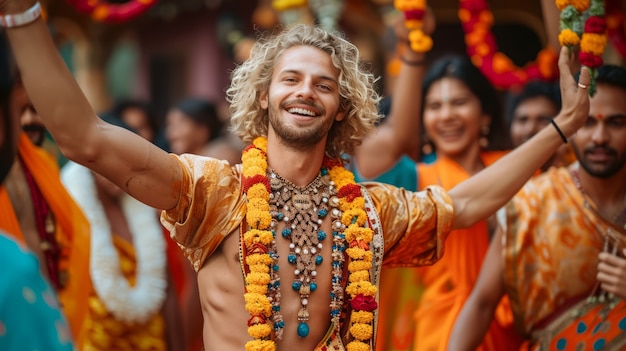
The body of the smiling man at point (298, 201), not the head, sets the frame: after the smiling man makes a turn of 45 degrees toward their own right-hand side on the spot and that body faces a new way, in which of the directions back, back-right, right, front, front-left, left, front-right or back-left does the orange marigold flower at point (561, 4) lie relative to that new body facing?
back

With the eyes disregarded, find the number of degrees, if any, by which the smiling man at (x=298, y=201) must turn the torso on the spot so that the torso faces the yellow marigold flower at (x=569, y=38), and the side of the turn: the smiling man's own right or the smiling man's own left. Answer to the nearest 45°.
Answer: approximately 135° to the smiling man's own left

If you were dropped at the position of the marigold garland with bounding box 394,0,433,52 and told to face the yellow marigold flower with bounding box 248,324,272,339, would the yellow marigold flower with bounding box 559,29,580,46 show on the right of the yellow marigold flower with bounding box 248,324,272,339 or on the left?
left

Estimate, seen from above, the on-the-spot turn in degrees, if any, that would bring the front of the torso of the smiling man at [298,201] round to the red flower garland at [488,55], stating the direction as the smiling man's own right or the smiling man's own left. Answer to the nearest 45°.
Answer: approximately 180°

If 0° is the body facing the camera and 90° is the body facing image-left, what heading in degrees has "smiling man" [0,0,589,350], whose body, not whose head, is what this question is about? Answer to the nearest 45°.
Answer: approximately 0°

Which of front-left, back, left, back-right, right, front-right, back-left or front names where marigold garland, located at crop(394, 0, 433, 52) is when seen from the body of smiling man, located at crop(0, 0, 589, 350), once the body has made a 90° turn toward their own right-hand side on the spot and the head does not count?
right

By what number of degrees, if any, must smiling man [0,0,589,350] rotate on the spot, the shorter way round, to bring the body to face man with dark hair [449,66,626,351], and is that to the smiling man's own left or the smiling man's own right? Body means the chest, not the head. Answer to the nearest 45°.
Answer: approximately 135° to the smiling man's own left
